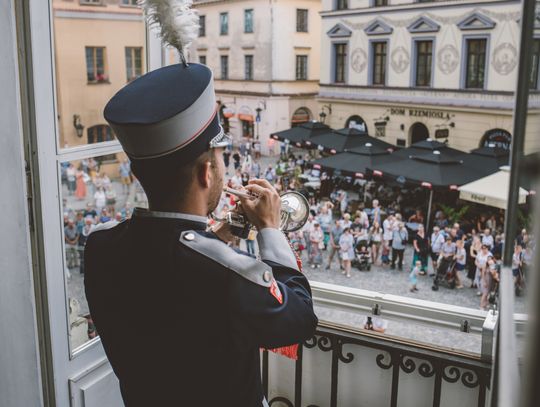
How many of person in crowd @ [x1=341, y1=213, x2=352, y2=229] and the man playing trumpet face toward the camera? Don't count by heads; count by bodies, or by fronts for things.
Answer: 1

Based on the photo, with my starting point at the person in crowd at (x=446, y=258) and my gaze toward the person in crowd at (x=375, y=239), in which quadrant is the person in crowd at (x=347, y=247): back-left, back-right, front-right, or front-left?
front-left

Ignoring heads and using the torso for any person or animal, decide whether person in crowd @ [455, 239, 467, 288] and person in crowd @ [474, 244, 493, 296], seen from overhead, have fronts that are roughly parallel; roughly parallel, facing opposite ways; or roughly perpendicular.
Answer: roughly parallel

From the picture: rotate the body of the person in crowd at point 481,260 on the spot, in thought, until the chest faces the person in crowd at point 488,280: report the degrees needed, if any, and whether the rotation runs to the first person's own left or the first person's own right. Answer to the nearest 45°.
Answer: approximately 45° to the first person's own left

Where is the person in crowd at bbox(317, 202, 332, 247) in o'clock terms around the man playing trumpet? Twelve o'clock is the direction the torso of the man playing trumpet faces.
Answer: The person in crowd is roughly at 11 o'clock from the man playing trumpet.

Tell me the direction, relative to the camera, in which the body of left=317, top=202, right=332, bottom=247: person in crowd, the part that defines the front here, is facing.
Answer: toward the camera

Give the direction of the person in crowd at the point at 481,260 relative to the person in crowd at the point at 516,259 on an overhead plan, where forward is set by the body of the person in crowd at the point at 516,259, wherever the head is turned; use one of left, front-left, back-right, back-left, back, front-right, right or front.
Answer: back-right

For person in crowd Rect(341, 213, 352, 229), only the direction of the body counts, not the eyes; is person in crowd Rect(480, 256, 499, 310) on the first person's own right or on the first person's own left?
on the first person's own left

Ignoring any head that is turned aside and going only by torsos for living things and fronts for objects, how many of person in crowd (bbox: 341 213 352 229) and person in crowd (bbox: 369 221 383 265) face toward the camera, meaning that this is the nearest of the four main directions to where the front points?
2

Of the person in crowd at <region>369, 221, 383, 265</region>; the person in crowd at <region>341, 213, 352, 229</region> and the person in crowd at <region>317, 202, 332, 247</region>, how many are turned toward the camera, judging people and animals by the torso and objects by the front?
3

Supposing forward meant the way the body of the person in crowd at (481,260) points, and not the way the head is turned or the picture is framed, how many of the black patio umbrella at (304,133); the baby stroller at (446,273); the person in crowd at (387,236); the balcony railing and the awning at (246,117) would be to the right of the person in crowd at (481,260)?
4

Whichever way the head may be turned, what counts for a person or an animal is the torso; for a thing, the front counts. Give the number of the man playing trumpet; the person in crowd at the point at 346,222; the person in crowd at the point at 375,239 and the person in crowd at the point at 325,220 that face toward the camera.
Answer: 3

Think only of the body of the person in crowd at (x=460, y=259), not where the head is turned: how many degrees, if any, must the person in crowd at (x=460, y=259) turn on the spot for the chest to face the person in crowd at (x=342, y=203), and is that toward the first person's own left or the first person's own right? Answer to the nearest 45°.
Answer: approximately 90° to the first person's own right

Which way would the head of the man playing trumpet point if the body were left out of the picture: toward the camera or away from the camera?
away from the camera

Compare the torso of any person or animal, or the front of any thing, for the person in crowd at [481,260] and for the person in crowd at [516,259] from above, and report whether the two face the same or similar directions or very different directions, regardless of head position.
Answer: same or similar directions

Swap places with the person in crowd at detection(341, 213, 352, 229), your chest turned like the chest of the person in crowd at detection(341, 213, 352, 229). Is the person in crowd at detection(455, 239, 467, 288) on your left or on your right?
on your left

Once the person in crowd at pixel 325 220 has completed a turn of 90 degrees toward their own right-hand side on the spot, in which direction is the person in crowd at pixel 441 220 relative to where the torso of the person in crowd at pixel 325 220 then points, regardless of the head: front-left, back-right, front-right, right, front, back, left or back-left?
back

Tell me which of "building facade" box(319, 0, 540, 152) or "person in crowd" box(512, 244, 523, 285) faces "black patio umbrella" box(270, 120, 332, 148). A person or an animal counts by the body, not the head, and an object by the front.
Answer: the building facade

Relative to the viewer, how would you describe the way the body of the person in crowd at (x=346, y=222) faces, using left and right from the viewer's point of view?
facing the viewer

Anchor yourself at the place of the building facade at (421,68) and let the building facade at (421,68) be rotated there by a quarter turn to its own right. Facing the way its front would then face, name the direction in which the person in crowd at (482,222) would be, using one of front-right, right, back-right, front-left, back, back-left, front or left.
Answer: back-left

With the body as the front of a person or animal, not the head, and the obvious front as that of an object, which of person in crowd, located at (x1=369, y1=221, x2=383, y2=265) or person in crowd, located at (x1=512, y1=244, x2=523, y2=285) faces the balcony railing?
person in crowd, located at (x1=369, y1=221, x2=383, y2=265)

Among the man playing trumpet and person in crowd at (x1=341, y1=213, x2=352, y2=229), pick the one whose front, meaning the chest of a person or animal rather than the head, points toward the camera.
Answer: the person in crowd

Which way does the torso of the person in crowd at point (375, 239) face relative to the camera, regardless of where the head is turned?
toward the camera
